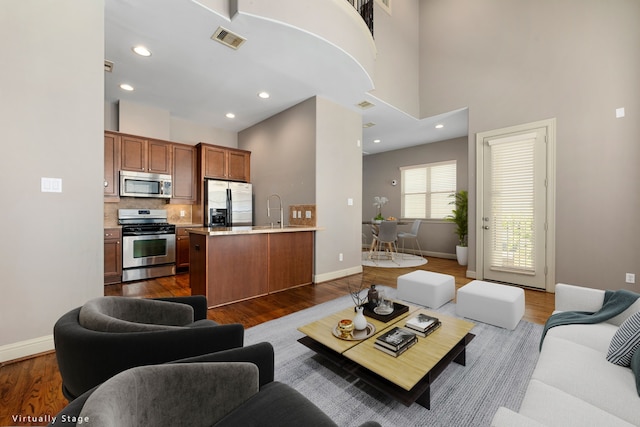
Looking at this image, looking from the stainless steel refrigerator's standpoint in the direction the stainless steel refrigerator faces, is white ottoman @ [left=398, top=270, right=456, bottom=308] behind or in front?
in front

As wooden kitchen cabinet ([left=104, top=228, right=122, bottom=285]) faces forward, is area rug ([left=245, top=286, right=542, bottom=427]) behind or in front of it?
in front

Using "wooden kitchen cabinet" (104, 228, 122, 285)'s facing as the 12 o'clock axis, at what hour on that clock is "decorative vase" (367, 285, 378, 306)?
The decorative vase is roughly at 11 o'clock from the wooden kitchen cabinet.

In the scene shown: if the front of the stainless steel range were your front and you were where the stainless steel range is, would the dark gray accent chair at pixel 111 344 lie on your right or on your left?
on your right

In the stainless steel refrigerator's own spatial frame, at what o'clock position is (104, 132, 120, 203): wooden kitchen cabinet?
The wooden kitchen cabinet is roughly at 4 o'clock from the stainless steel refrigerator.

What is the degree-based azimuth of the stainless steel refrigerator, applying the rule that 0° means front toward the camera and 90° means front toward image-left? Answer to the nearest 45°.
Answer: approximately 315°

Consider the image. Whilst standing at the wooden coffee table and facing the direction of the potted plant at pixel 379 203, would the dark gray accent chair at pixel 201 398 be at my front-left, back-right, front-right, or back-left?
back-left

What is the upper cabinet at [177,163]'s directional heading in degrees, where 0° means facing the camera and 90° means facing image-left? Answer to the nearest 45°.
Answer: approximately 315°
